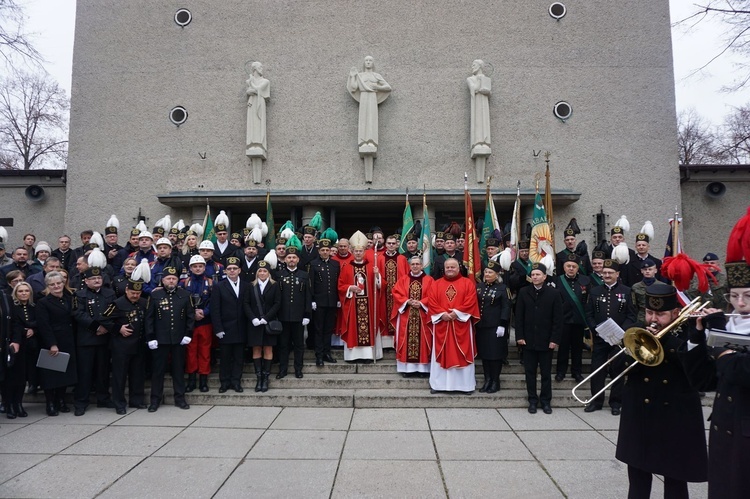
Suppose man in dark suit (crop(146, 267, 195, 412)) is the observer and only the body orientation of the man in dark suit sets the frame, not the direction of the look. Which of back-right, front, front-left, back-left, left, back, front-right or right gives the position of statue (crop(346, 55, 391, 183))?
back-left

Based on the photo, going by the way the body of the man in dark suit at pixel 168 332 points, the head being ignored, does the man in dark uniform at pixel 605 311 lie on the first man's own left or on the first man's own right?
on the first man's own left

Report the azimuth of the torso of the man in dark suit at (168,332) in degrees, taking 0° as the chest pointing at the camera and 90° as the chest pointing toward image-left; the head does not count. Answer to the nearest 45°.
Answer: approximately 0°

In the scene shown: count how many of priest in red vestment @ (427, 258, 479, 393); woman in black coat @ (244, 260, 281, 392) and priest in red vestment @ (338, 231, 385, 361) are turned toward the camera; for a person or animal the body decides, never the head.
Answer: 3

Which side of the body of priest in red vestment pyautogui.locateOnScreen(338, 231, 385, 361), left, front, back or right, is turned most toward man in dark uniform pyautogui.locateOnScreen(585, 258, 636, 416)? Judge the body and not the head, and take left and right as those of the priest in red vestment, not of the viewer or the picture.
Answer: left

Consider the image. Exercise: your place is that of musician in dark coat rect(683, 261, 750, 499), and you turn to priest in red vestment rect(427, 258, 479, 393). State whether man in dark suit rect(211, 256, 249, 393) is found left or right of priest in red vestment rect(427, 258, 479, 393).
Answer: left

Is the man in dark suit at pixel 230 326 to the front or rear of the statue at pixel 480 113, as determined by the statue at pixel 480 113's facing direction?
to the front

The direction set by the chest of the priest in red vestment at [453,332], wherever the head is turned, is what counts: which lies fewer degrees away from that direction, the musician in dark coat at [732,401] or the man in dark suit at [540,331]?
the musician in dark coat

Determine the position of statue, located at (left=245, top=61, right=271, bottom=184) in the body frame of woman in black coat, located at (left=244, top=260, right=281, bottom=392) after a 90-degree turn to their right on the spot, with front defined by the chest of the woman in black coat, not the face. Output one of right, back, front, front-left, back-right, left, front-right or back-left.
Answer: right

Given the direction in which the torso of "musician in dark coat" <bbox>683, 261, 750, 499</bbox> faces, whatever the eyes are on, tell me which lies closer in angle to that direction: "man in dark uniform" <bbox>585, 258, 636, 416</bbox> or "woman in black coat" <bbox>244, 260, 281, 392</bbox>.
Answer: the woman in black coat

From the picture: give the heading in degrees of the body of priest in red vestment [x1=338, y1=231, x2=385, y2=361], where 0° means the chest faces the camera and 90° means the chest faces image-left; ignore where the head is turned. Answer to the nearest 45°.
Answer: approximately 0°

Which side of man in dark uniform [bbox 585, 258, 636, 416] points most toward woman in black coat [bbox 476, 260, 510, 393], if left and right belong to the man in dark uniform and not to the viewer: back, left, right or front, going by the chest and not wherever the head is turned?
right

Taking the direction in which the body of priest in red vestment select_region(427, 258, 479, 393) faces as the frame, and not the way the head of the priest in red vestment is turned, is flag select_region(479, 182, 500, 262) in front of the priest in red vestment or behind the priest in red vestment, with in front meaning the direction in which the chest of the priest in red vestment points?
behind
